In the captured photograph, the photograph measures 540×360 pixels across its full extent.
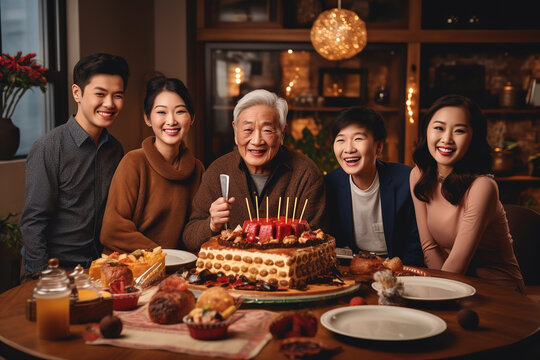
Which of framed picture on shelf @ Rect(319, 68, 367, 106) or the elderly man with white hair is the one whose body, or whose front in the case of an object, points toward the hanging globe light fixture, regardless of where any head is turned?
the framed picture on shelf

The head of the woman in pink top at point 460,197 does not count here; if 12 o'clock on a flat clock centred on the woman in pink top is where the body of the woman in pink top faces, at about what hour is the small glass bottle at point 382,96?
The small glass bottle is roughly at 4 o'clock from the woman in pink top.

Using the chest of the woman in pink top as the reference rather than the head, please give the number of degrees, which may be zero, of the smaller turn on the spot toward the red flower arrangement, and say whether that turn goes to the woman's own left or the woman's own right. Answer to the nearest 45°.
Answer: approximately 45° to the woman's own right

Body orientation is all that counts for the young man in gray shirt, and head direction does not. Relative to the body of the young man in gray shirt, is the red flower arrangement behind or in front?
behind

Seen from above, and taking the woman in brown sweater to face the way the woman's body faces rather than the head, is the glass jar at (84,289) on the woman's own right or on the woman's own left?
on the woman's own right

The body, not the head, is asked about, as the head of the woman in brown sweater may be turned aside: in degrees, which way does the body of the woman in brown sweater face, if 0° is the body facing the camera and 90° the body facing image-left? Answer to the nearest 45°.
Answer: approximately 315°

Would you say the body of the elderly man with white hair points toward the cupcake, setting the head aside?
yes

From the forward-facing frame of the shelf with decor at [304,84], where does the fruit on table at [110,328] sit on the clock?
The fruit on table is roughly at 12 o'clock from the shelf with decor.

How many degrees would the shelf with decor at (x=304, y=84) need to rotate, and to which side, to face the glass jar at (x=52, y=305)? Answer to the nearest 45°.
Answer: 0° — it already faces it

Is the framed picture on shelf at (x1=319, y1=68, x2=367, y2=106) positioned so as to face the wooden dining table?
yes

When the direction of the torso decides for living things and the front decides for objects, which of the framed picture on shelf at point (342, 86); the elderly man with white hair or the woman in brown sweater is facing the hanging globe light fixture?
the framed picture on shelf
